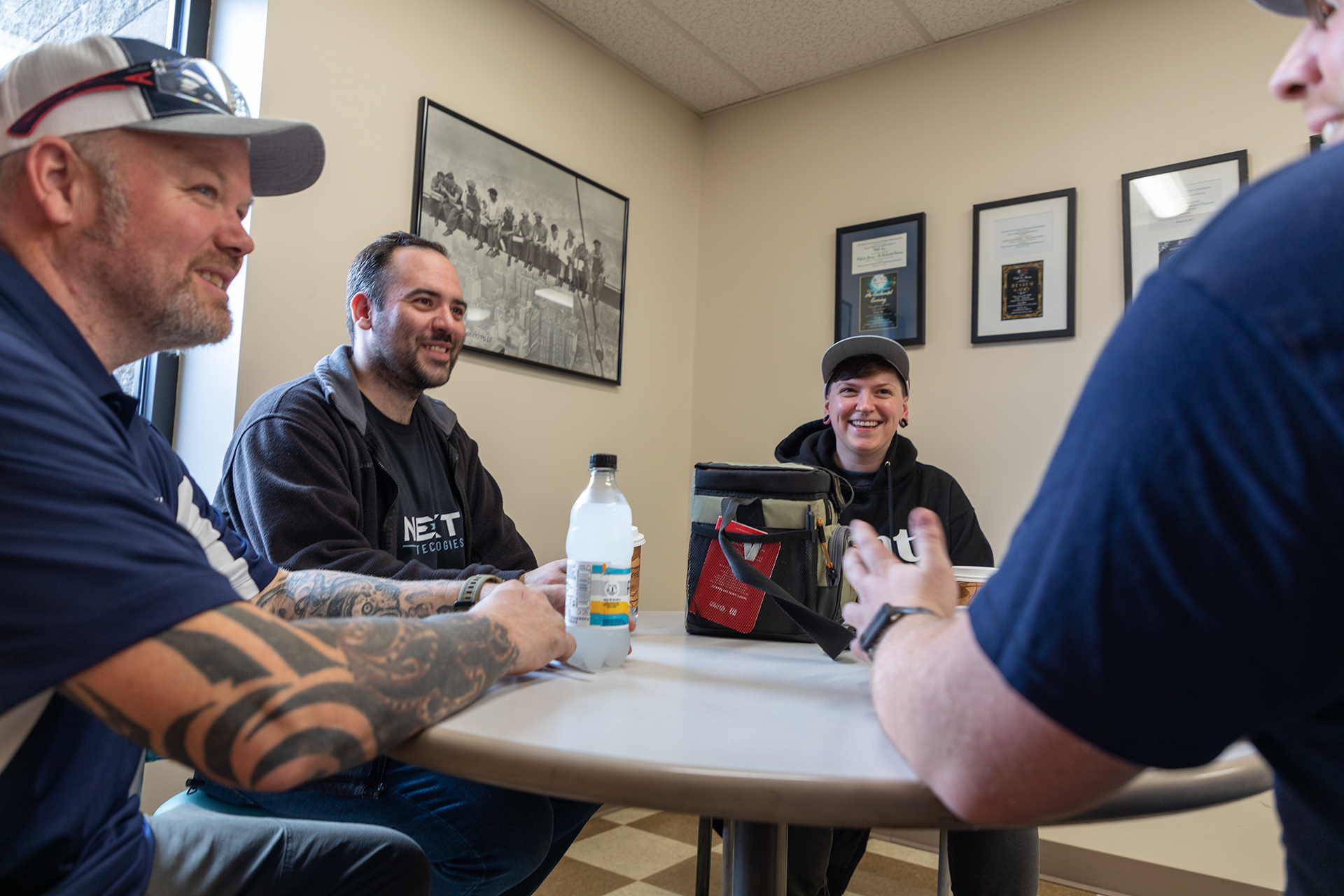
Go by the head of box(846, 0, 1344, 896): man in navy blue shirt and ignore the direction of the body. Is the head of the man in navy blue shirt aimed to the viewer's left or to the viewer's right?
to the viewer's left

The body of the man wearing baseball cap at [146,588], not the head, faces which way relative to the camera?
to the viewer's right

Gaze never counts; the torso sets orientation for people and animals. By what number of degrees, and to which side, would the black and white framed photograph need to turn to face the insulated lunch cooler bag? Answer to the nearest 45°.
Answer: approximately 45° to its right

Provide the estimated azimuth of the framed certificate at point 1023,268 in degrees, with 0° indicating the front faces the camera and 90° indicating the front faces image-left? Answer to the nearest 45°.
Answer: approximately 0°

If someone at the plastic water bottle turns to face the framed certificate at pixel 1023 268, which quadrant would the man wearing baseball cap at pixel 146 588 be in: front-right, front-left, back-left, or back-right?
back-left

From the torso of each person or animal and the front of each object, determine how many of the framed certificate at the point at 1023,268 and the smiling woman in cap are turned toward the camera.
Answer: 2

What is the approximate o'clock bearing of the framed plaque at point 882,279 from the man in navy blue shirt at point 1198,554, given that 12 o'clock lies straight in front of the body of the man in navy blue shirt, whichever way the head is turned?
The framed plaque is roughly at 1 o'clock from the man in navy blue shirt.
